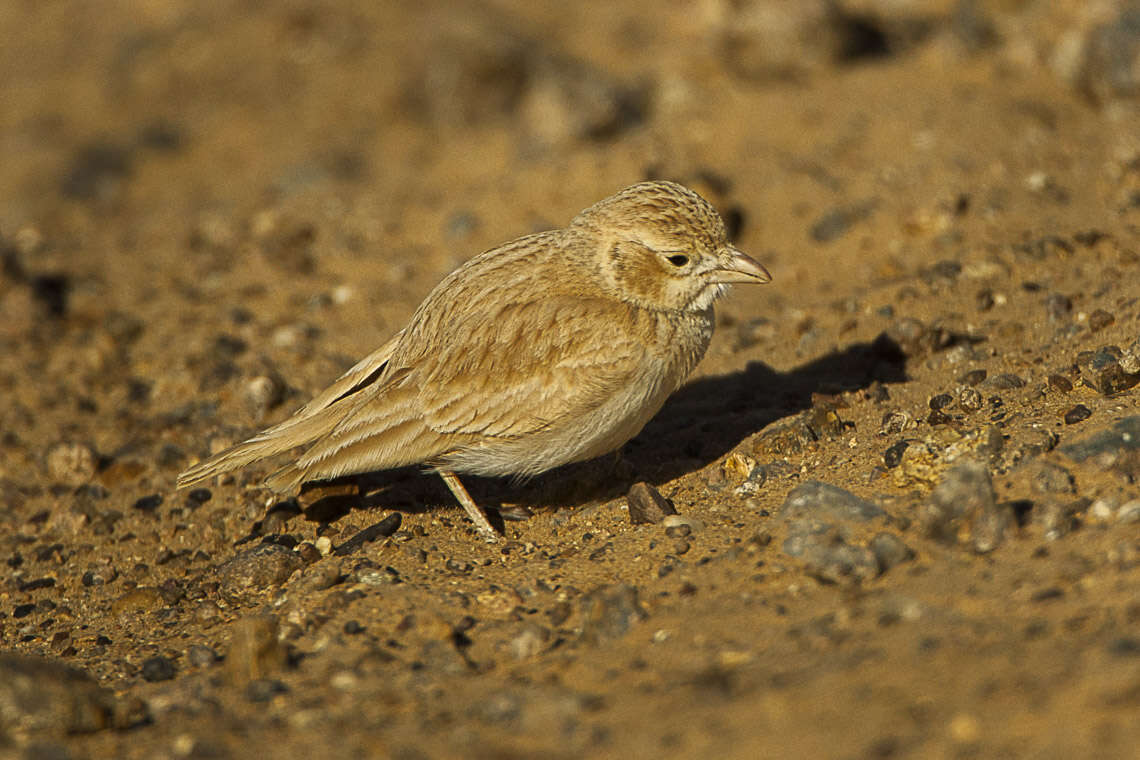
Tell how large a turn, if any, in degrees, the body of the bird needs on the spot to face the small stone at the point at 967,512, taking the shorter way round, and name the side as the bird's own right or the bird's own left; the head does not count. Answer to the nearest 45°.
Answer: approximately 45° to the bird's own right

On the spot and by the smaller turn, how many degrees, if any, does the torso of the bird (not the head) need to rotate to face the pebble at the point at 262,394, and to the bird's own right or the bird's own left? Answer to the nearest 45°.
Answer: approximately 135° to the bird's own left

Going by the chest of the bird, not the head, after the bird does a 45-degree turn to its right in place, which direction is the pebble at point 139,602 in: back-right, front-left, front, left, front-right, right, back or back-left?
back-right

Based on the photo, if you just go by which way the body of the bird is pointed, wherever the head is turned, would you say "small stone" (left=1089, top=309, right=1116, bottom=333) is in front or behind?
in front

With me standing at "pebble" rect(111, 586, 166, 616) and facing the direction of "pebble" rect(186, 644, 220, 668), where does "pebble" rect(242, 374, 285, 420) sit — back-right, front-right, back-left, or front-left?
back-left

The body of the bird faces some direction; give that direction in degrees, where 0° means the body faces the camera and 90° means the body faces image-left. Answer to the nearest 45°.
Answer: approximately 270°

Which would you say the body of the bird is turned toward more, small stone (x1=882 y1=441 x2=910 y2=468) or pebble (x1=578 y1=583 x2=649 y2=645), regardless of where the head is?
the small stone

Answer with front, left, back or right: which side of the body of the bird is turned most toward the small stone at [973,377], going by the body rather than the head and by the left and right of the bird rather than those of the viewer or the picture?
front

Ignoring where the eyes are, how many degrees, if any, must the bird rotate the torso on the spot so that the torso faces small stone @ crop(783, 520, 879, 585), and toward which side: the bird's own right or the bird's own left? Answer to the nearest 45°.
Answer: approximately 45° to the bird's own right

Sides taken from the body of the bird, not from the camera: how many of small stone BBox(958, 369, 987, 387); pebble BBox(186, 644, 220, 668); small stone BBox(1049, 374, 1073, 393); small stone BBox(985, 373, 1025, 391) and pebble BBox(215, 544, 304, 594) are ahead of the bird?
3

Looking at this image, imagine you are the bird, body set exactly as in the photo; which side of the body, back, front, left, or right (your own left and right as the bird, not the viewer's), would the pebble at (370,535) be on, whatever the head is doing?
back

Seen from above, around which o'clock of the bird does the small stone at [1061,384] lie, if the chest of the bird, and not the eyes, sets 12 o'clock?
The small stone is roughly at 12 o'clock from the bird.

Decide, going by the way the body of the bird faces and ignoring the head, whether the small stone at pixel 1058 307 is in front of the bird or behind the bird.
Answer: in front
